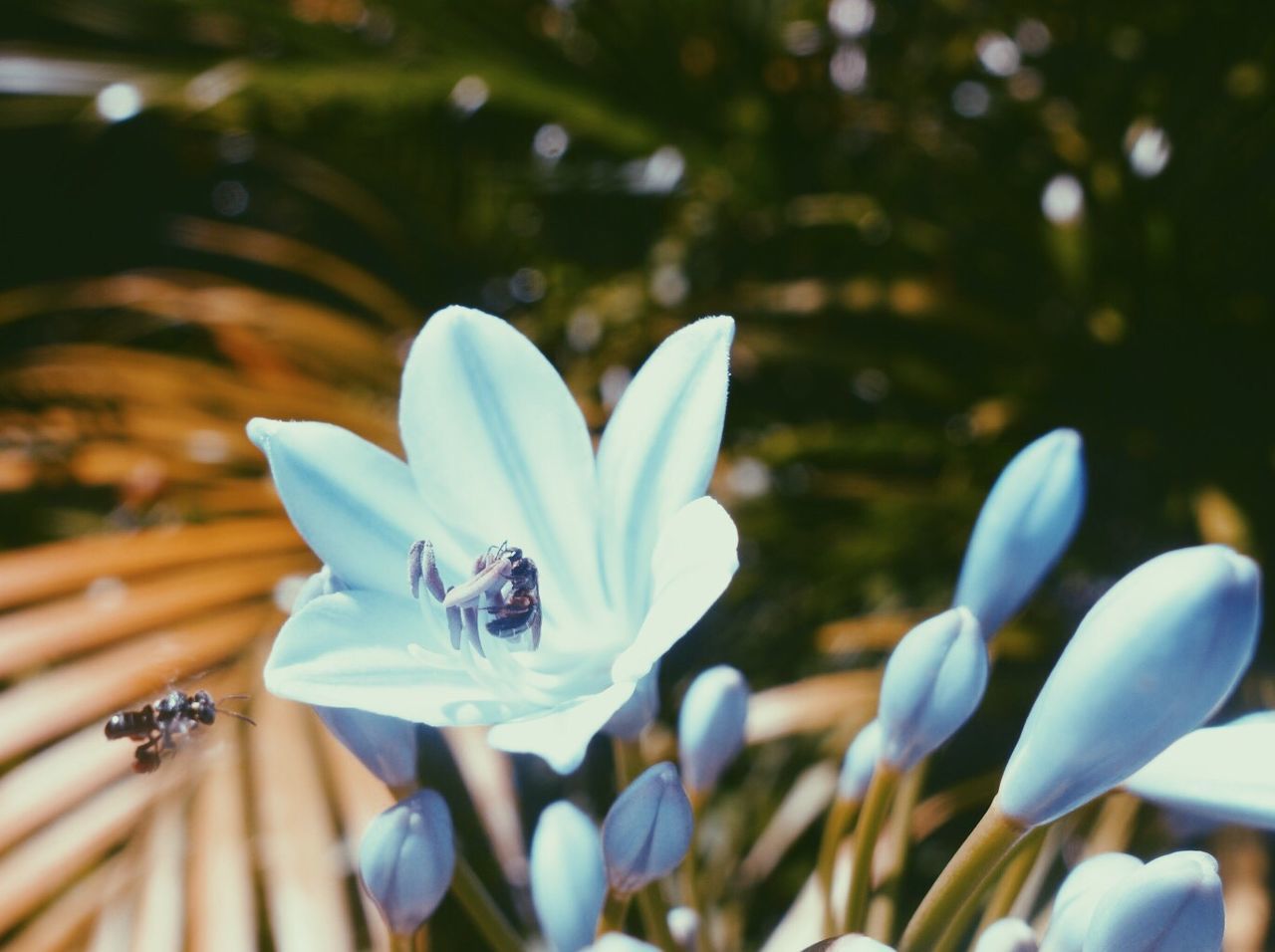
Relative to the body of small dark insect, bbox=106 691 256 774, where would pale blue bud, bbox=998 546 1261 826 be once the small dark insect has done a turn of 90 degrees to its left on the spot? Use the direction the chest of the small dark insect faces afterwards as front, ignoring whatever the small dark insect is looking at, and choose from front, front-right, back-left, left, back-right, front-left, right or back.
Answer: back-right

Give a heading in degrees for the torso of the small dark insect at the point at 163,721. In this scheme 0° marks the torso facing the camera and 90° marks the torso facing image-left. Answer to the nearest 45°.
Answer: approximately 270°

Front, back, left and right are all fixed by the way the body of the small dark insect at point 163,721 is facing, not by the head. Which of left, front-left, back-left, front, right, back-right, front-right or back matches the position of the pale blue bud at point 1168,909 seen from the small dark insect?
front-right
